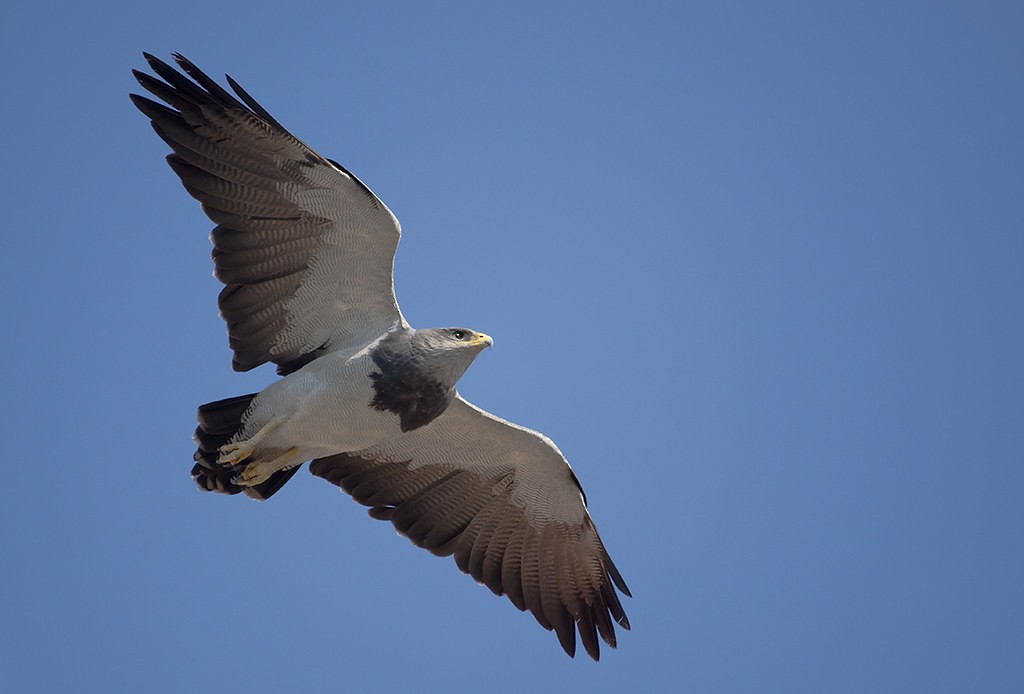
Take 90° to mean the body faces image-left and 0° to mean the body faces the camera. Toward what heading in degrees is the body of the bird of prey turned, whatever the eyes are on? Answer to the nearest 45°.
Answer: approximately 270°
